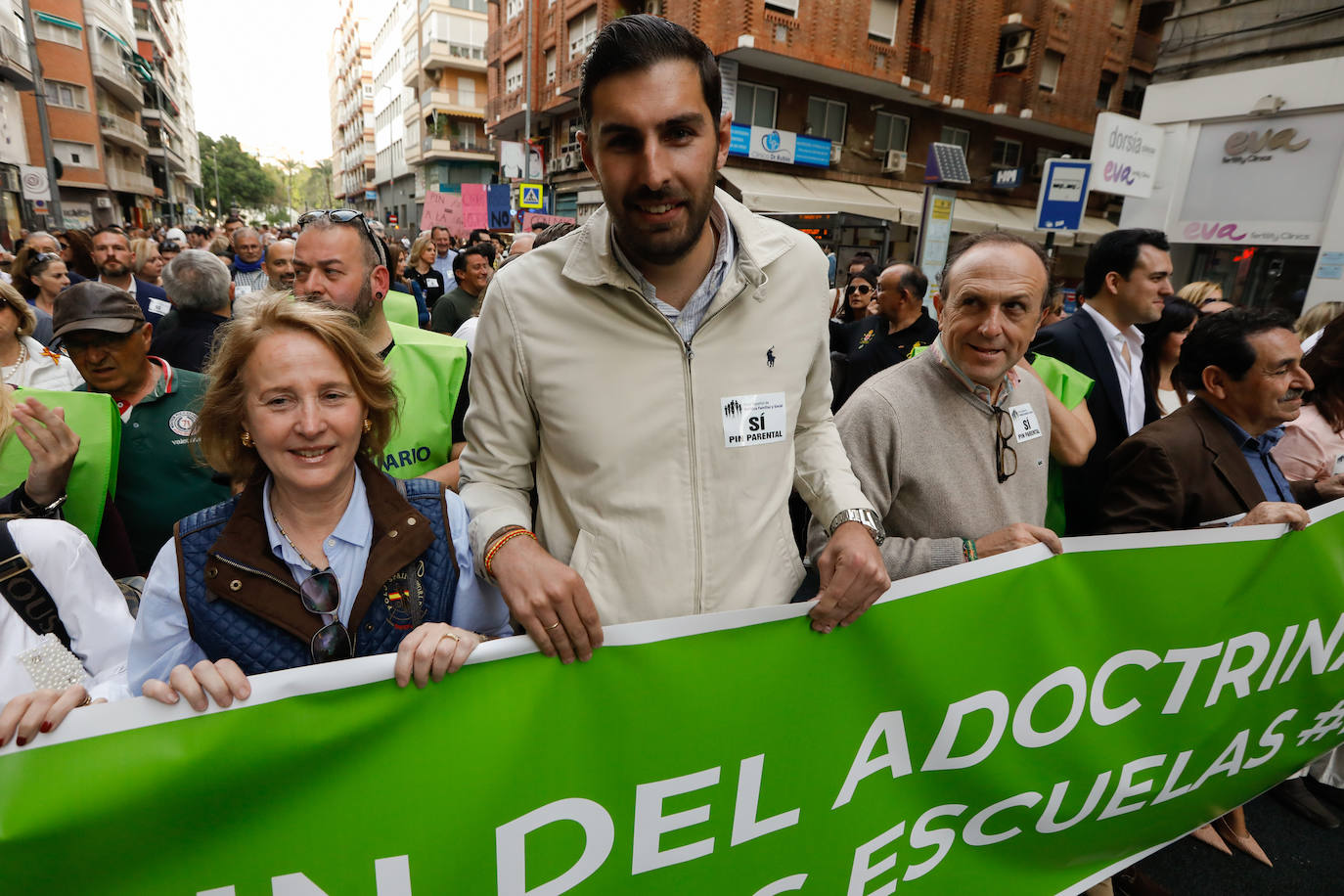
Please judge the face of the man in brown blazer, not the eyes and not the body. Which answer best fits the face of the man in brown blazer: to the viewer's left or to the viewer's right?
to the viewer's right

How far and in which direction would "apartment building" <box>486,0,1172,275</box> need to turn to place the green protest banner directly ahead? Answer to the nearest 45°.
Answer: approximately 45° to its left

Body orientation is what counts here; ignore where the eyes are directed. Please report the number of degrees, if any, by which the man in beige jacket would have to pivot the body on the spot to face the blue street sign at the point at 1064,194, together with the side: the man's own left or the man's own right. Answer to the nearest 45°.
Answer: approximately 135° to the man's own left

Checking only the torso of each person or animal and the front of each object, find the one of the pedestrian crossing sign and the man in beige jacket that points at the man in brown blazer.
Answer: the pedestrian crossing sign

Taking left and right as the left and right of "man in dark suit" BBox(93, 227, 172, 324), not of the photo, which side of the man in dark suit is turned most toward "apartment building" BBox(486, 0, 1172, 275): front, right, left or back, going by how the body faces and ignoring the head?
left

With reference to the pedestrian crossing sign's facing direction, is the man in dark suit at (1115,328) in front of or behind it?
in front

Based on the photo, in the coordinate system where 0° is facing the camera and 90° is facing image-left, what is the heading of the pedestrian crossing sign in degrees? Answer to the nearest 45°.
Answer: approximately 0°

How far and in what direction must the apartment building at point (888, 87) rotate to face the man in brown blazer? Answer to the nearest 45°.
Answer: approximately 45° to its left

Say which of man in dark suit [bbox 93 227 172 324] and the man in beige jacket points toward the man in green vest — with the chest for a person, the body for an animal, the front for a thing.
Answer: the man in dark suit

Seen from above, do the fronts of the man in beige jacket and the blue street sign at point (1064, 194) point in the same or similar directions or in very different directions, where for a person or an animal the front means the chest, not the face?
same or similar directions

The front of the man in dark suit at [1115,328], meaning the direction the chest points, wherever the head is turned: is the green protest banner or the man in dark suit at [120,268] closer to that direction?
the green protest banner

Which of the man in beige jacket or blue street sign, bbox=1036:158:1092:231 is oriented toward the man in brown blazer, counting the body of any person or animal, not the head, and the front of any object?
the blue street sign

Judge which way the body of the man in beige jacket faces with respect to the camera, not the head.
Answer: toward the camera

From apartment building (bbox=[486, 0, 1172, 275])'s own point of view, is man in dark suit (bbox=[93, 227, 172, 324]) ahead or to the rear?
ahead

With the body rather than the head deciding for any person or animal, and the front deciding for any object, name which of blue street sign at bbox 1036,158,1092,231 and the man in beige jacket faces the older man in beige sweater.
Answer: the blue street sign
